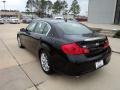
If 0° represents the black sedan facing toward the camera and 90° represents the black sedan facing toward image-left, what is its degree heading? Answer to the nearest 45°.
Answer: approximately 135°
